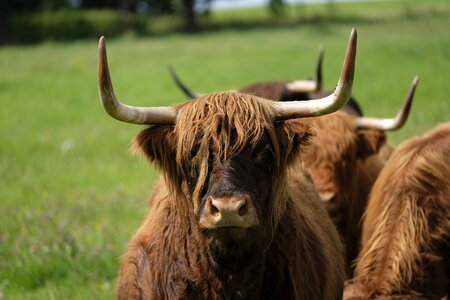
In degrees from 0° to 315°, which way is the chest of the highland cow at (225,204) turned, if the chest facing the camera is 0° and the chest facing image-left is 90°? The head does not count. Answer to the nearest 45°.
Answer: approximately 0°

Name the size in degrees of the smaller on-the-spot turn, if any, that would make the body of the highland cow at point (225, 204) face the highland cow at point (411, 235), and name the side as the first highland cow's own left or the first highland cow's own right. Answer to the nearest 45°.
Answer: approximately 135° to the first highland cow's own left

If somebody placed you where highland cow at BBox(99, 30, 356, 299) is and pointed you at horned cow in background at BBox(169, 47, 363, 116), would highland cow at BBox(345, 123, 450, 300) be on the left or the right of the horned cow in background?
right

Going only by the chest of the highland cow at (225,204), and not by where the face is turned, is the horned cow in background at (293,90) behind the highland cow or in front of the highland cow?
behind

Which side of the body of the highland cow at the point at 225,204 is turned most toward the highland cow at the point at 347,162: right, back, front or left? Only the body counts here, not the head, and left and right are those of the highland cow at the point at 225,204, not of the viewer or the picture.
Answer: back
